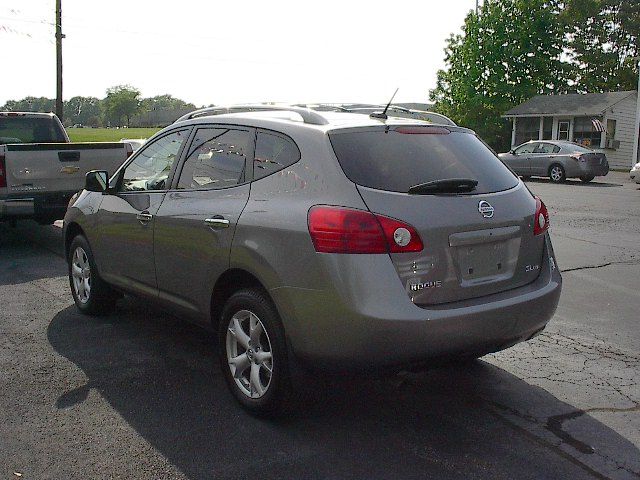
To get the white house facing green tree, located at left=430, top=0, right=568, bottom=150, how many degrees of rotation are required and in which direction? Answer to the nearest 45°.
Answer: approximately 90° to its right

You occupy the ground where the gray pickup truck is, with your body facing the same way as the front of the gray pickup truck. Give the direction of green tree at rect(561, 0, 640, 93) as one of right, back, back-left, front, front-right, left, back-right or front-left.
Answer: right

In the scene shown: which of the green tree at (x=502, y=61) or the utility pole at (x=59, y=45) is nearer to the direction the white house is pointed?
the utility pole

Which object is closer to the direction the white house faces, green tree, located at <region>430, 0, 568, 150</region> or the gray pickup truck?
the gray pickup truck

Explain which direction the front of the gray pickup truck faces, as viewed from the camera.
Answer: facing away from the viewer and to the left of the viewer

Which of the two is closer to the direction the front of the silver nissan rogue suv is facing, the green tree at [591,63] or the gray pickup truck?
the gray pickup truck

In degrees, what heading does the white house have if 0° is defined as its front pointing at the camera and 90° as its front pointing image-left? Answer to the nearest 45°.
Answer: approximately 45°

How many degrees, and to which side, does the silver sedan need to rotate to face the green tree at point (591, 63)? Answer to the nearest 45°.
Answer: approximately 45° to its right

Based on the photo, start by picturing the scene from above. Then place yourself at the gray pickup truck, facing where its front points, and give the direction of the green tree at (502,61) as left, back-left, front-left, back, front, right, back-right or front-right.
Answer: right

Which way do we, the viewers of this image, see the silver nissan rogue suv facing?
facing away from the viewer and to the left of the viewer

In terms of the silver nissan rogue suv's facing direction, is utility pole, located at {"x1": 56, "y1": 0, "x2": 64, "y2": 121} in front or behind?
in front

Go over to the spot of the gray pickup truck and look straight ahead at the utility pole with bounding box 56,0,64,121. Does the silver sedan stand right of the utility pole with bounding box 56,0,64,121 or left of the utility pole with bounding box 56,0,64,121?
right

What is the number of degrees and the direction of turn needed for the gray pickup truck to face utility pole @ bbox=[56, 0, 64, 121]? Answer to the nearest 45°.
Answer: approximately 45° to its right

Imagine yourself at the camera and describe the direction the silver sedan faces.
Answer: facing away from the viewer and to the left of the viewer

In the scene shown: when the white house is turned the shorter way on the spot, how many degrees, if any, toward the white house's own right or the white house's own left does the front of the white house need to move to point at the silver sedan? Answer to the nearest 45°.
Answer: approximately 45° to the white house's own left

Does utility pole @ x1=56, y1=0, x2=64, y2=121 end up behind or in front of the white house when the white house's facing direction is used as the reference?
in front

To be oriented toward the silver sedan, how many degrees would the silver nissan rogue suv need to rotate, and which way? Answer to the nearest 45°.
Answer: approximately 45° to its right
